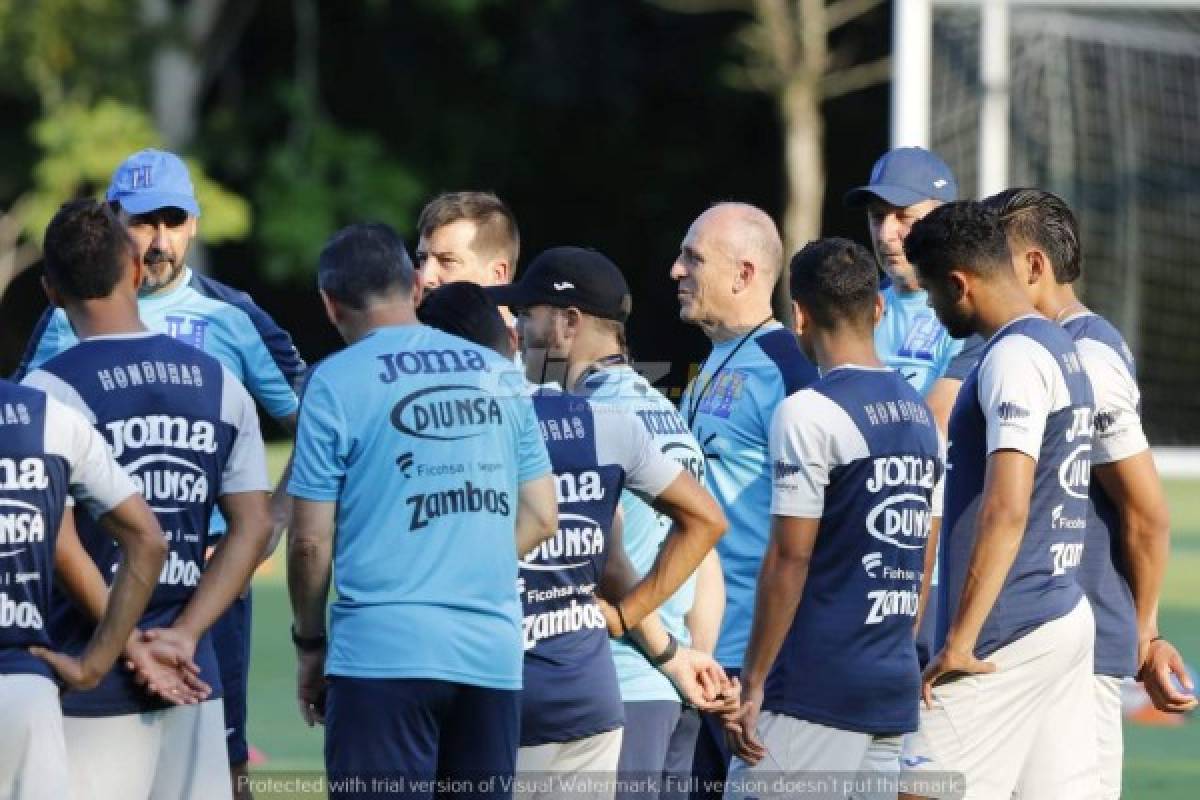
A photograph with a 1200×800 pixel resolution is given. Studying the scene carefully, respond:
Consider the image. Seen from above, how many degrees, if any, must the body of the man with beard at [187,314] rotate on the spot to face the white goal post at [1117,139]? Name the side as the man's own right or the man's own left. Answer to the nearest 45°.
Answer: approximately 135° to the man's own left

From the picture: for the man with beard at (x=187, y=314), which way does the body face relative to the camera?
toward the camera
